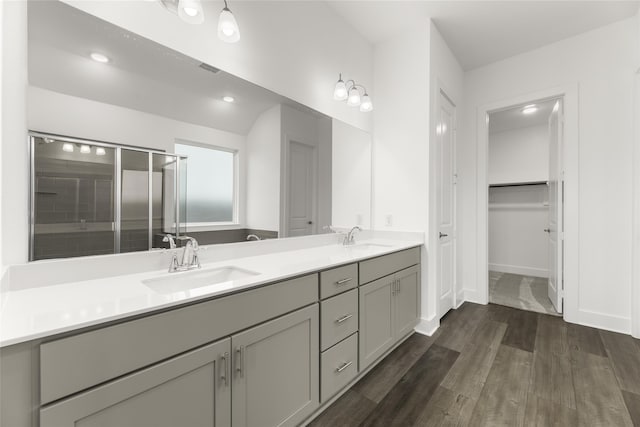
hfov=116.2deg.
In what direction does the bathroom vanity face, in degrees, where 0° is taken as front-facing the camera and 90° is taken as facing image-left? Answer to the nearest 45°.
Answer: approximately 315°

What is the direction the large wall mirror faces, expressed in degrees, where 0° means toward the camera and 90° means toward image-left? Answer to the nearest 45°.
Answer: approximately 315°

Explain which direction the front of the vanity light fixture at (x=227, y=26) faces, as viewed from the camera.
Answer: facing the viewer and to the right of the viewer

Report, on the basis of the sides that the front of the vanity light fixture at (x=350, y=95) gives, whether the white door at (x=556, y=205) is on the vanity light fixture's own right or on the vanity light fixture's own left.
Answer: on the vanity light fixture's own left

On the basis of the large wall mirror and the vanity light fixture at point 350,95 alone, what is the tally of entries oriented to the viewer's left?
0

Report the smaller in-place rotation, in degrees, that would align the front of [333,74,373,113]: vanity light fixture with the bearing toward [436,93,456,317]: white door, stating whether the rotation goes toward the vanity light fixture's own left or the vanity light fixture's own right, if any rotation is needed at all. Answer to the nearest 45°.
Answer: approximately 90° to the vanity light fixture's own left
